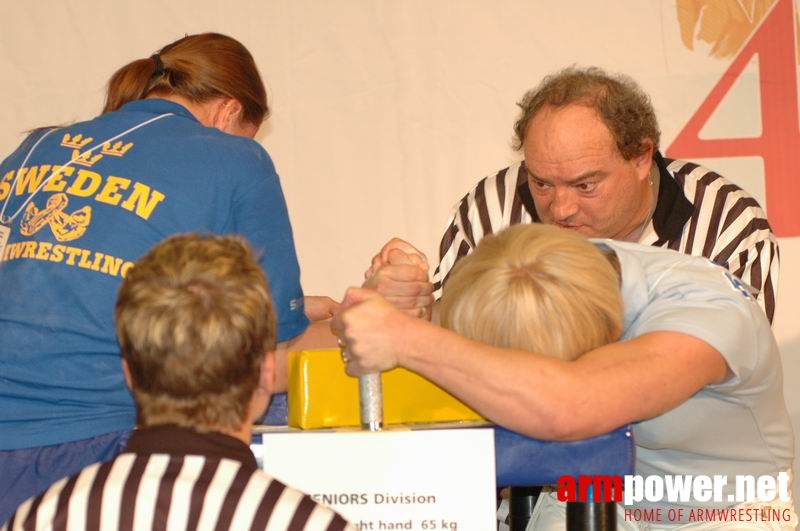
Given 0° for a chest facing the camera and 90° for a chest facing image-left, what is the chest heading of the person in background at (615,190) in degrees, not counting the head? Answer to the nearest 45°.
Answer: approximately 45°

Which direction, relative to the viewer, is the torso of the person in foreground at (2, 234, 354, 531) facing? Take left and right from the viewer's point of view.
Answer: facing away from the viewer

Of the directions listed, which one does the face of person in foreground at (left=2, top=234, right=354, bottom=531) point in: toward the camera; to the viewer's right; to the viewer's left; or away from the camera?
away from the camera

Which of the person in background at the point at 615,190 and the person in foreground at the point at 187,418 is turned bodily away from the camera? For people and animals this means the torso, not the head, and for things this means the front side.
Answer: the person in foreground at the point at 187,418

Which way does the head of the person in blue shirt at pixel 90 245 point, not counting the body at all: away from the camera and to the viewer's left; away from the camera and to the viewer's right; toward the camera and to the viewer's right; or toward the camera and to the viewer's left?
away from the camera and to the viewer's right

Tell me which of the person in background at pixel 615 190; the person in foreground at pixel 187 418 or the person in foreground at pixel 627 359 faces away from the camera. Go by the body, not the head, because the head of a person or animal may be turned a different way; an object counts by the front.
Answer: the person in foreground at pixel 187 418

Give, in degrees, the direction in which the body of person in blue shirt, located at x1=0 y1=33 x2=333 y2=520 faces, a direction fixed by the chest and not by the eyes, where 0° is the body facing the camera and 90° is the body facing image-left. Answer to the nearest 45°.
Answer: approximately 225°

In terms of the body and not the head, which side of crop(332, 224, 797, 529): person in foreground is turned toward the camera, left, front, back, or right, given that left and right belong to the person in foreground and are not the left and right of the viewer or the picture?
left

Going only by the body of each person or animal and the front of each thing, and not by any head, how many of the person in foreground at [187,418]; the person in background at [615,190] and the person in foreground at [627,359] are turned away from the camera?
1

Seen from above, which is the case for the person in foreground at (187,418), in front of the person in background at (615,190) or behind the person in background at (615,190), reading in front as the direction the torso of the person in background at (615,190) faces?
in front

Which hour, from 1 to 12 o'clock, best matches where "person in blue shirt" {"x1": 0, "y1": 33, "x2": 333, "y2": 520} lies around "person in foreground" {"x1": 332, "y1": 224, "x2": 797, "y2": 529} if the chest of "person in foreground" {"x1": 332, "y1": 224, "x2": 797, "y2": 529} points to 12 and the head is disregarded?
"person in blue shirt" {"x1": 0, "y1": 33, "x2": 333, "y2": 520} is roughly at 12 o'clock from "person in foreground" {"x1": 332, "y1": 224, "x2": 797, "y2": 529}.
